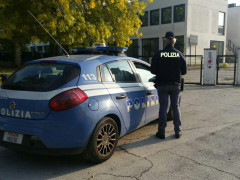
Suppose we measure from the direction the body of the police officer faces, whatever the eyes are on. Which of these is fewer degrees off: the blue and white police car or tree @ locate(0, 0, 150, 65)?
the tree

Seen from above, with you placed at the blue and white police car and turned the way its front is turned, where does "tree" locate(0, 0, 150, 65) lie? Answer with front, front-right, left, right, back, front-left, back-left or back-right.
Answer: front-left

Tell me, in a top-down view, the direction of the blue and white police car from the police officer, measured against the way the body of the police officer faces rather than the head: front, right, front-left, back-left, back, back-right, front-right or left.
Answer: back-left

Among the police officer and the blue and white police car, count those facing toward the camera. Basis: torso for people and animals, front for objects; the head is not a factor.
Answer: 0

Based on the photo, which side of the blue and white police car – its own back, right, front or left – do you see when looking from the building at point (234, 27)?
front

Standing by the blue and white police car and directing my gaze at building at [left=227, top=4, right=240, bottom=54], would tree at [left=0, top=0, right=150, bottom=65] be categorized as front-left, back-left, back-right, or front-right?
front-left

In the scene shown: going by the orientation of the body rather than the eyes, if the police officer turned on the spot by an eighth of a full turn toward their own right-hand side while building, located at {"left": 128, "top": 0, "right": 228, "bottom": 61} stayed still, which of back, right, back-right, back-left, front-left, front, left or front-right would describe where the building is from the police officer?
front-left

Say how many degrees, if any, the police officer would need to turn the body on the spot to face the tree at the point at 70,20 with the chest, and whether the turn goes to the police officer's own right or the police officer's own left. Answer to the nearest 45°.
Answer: approximately 45° to the police officer's own left

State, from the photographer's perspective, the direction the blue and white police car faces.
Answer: facing away from the viewer and to the right of the viewer

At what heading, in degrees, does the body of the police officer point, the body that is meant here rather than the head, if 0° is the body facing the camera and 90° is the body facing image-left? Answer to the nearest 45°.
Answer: approximately 180°
